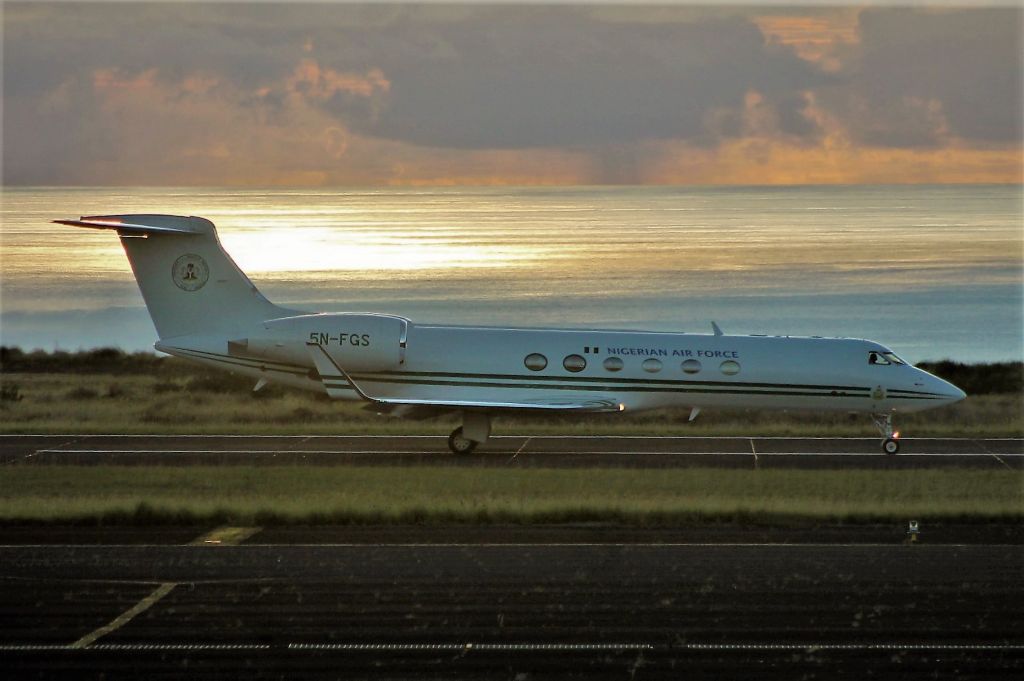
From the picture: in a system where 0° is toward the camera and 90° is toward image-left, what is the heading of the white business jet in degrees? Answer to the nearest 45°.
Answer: approximately 270°
